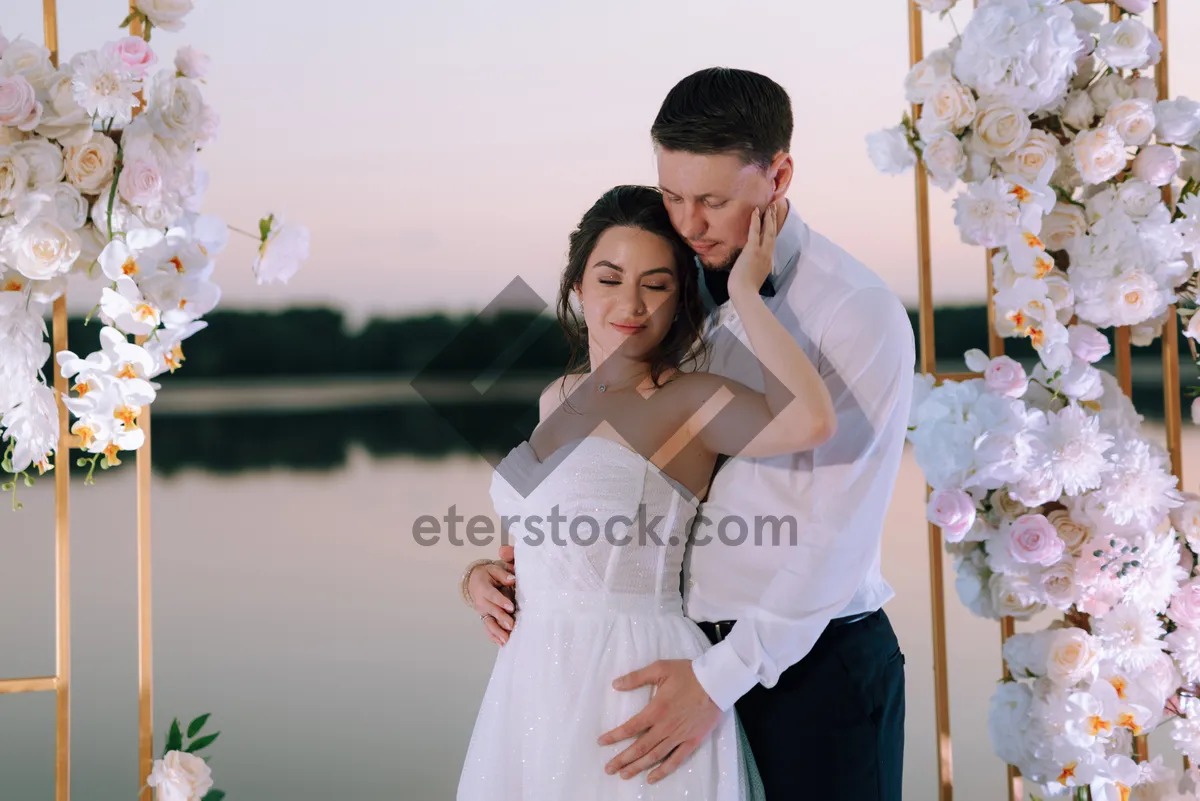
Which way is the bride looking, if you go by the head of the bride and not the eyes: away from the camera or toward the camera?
toward the camera

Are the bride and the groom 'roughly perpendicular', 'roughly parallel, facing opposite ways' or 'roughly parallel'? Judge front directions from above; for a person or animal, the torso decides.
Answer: roughly parallel

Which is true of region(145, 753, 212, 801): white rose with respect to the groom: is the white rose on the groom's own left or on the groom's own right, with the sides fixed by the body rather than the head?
on the groom's own right

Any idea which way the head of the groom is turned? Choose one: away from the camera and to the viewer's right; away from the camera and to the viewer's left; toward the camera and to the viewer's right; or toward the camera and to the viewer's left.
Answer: toward the camera and to the viewer's left

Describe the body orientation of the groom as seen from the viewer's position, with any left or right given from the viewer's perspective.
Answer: facing the viewer and to the left of the viewer

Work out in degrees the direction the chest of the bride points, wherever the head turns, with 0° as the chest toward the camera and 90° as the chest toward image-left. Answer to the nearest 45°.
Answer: approximately 45°
